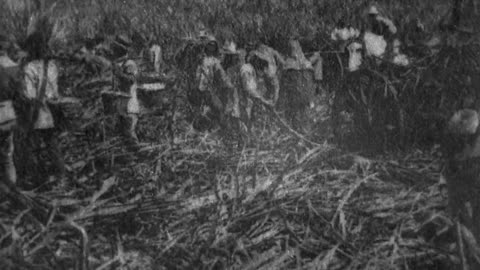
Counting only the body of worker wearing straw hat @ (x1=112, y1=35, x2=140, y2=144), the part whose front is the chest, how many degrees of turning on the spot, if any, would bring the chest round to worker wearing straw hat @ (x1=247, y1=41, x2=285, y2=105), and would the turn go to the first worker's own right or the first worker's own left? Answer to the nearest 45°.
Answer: approximately 180°

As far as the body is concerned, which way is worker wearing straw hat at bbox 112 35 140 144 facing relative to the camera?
to the viewer's left
